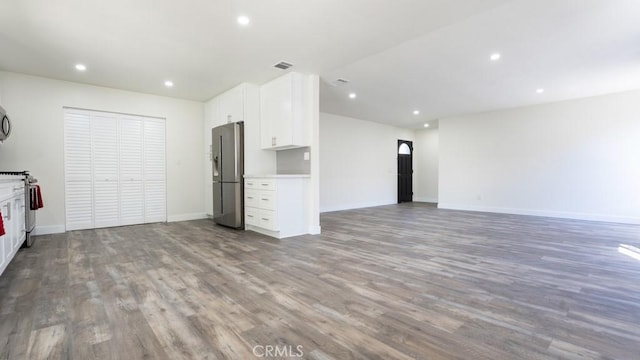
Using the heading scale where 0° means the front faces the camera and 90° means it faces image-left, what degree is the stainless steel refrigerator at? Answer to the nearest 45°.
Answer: approximately 45°

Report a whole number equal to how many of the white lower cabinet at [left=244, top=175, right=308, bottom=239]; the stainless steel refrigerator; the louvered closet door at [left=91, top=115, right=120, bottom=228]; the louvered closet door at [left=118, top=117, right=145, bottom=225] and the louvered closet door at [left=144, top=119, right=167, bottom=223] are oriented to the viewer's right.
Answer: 0

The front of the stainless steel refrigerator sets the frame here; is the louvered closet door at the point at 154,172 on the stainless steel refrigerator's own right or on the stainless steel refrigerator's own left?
on the stainless steel refrigerator's own right

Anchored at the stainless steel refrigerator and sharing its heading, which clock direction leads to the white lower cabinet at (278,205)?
The white lower cabinet is roughly at 9 o'clock from the stainless steel refrigerator.

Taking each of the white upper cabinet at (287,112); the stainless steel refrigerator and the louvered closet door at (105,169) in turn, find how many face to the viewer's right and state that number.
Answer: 0

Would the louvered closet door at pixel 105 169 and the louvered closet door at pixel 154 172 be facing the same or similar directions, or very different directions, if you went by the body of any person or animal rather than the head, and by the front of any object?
same or similar directions

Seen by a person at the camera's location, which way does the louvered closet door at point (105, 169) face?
facing the viewer

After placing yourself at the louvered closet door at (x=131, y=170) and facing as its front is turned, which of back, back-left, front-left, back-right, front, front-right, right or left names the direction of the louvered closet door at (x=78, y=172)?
right

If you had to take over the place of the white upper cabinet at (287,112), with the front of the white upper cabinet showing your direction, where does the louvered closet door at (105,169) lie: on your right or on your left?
on your right

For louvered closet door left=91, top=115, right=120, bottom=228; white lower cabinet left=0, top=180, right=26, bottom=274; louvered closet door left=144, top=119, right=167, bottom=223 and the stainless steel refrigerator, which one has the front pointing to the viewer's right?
the white lower cabinet

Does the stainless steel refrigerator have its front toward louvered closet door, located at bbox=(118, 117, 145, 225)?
no

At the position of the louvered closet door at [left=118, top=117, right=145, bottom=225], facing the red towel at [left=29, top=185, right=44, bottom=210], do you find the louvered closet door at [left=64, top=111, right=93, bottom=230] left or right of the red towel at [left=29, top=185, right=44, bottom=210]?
right

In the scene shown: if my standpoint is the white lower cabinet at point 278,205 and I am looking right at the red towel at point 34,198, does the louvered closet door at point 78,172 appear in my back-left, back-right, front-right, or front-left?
front-right

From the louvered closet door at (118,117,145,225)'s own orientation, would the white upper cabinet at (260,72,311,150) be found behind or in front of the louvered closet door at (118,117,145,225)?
in front

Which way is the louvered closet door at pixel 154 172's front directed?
toward the camera

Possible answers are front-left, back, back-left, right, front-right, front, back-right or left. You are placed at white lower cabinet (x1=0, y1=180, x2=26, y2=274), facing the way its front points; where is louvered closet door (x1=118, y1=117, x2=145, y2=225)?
front-left

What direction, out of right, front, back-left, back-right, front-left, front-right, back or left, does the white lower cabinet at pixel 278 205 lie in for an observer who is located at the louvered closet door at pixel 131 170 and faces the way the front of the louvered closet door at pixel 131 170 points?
front-left

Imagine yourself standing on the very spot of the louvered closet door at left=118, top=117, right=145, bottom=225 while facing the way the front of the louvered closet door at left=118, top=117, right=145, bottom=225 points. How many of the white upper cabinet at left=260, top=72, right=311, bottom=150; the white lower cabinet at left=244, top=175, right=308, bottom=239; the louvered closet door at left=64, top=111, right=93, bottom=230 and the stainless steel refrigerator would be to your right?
1

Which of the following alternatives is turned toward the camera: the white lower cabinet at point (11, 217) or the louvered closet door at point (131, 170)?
the louvered closet door

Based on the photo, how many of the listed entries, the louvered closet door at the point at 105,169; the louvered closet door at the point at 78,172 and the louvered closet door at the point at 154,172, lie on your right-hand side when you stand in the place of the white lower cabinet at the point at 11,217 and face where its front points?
0

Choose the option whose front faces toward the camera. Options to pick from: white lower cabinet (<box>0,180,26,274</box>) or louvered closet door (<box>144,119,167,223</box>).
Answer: the louvered closet door

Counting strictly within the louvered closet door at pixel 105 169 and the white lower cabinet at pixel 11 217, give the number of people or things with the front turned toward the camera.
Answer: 1
